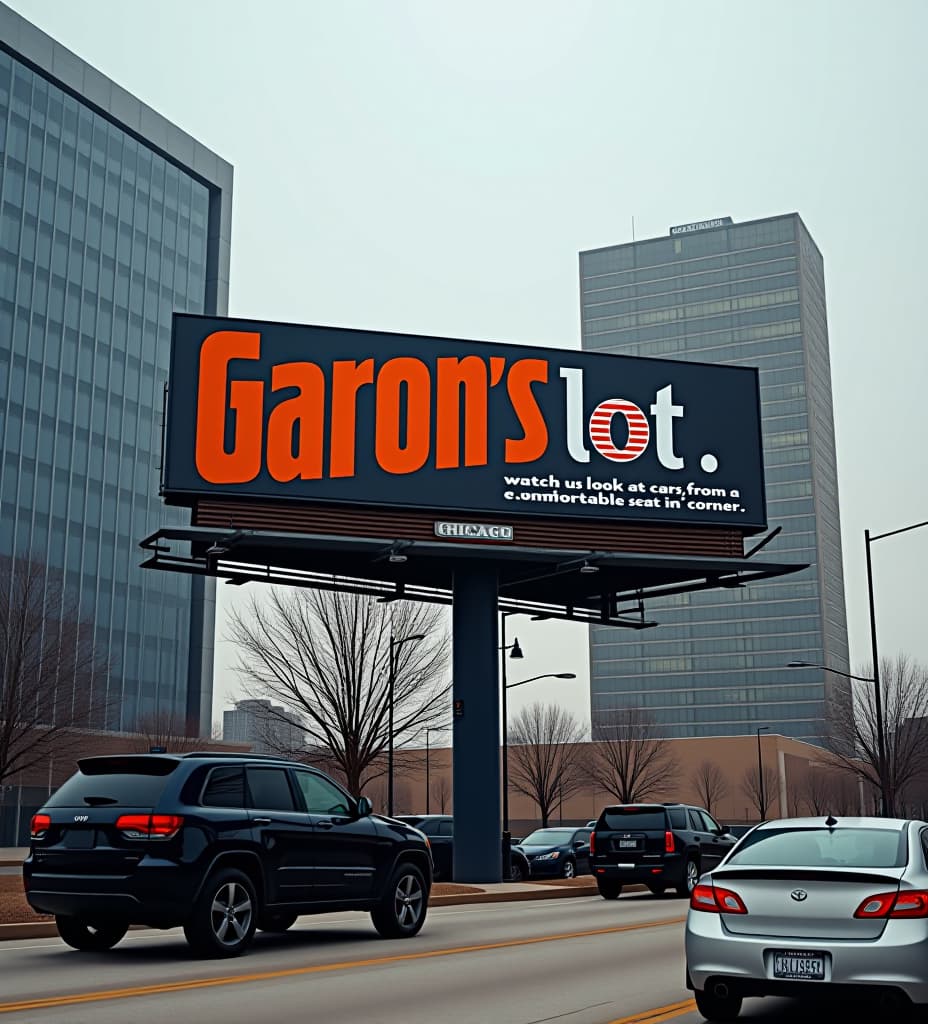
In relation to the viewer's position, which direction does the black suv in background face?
facing away from the viewer and to the right of the viewer

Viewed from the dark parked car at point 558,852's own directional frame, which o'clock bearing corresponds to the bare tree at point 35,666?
The bare tree is roughly at 2 o'clock from the dark parked car.

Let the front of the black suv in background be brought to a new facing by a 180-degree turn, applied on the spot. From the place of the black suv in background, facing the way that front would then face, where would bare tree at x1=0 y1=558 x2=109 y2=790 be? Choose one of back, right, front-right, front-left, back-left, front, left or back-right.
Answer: right

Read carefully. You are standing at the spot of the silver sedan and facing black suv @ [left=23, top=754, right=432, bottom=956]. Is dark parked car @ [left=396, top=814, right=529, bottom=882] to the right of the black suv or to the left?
right

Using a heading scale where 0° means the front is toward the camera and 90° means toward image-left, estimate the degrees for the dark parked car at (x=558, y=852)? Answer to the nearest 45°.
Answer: approximately 45°

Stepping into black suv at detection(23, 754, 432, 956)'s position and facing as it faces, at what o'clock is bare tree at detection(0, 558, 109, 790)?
The bare tree is roughly at 10 o'clock from the black suv.

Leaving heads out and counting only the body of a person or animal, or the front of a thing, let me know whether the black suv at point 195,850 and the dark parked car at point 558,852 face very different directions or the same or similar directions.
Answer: very different directions

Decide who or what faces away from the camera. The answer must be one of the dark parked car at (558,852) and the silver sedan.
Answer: the silver sedan

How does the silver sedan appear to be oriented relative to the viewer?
away from the camera

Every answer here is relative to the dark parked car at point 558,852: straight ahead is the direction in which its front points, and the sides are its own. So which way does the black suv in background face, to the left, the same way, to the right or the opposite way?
the opposite way

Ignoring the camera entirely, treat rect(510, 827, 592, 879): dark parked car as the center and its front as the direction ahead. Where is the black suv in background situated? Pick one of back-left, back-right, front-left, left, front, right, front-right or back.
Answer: front-left

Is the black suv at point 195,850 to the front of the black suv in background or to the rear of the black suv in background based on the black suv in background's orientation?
to the rear

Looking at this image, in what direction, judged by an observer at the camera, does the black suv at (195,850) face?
facing away from the viewer and to the right of the viewer

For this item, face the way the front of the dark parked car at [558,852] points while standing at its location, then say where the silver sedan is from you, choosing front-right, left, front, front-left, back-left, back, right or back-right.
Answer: front-left

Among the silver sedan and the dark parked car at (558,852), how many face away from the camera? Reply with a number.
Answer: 1

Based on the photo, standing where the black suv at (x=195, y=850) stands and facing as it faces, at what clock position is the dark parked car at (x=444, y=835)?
The dark parked car is roughly at 11 o'clock from the black suv.

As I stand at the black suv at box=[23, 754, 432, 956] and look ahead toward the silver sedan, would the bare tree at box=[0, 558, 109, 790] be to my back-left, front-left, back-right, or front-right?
back-left
